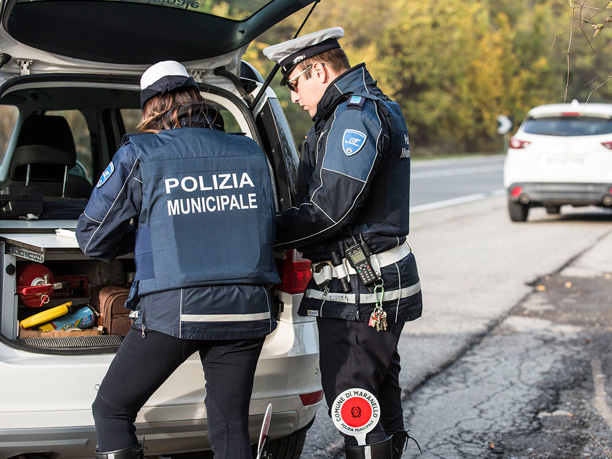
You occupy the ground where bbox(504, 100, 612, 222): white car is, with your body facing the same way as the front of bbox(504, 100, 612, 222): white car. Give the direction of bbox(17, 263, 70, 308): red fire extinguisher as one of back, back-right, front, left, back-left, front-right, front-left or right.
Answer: back

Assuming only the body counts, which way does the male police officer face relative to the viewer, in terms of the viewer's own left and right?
facing to the left of the viewer

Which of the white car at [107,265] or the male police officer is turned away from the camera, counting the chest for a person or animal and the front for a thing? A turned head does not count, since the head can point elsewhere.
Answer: the white car

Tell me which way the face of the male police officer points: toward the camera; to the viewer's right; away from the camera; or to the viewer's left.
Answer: to the viewer's left

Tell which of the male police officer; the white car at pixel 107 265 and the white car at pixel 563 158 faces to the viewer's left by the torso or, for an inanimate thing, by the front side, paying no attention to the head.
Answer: the male police officer

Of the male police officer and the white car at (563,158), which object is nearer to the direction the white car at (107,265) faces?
the white car

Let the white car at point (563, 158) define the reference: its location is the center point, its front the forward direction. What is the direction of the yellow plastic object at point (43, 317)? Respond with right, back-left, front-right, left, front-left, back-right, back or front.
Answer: back

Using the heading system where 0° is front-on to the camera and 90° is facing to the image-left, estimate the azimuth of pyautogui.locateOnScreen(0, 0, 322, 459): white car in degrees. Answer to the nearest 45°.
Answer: approximately 180°

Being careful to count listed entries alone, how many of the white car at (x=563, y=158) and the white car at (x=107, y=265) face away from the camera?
2

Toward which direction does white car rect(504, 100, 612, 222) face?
away from the camera

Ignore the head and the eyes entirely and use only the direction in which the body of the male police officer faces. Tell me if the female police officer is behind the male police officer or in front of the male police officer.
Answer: in front

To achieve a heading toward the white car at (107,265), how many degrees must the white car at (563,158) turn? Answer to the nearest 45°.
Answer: approximately 180°

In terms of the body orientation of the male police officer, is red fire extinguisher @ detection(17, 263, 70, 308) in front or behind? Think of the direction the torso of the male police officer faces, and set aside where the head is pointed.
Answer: in front

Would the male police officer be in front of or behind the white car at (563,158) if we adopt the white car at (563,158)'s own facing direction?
behind

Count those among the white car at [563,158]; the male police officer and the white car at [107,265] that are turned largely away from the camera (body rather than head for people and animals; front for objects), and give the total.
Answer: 2

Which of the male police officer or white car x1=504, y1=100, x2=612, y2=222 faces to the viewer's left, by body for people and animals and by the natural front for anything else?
the male police officer

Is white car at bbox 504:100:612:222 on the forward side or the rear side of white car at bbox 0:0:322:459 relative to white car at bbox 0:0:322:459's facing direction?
on the forward side
